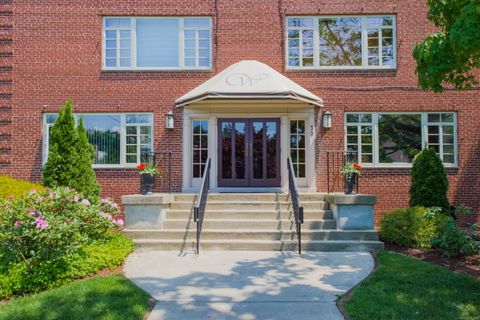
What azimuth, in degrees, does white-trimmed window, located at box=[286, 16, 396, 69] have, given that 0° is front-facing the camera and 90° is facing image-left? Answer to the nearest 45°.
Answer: approximately 0°

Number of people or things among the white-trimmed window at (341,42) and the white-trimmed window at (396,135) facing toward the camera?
2

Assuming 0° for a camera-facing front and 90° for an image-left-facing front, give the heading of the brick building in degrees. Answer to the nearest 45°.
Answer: approximately 0°

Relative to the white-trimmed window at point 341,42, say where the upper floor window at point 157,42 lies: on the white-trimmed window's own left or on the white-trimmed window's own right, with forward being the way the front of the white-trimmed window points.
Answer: on the white-trimmed window's own right
